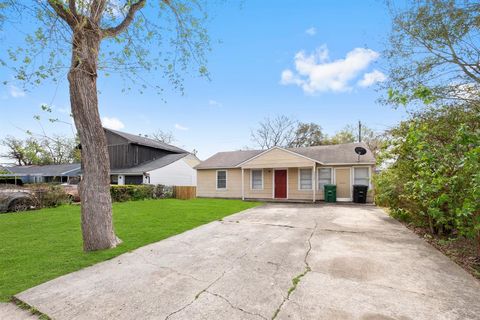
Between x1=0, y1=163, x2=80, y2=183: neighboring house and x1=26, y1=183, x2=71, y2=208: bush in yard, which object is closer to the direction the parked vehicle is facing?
the bush in yard

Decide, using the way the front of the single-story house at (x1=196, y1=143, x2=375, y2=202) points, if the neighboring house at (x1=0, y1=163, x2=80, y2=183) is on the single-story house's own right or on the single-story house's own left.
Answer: on the single-story house's own right

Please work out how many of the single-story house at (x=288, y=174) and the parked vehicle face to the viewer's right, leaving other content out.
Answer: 1

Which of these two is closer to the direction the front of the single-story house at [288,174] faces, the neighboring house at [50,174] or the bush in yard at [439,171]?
the bush in yard

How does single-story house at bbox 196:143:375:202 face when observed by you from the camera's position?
facing the viewer

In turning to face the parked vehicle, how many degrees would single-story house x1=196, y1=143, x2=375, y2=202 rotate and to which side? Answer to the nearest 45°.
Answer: approximately 45° to its right

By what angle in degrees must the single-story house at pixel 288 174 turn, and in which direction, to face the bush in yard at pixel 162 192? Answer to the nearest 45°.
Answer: approximately 90° to its right

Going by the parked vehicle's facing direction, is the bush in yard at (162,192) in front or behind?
in front

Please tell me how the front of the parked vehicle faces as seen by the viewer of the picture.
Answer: facing to the right of the viewer

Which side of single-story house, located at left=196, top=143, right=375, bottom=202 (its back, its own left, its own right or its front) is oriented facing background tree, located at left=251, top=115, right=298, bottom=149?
back
